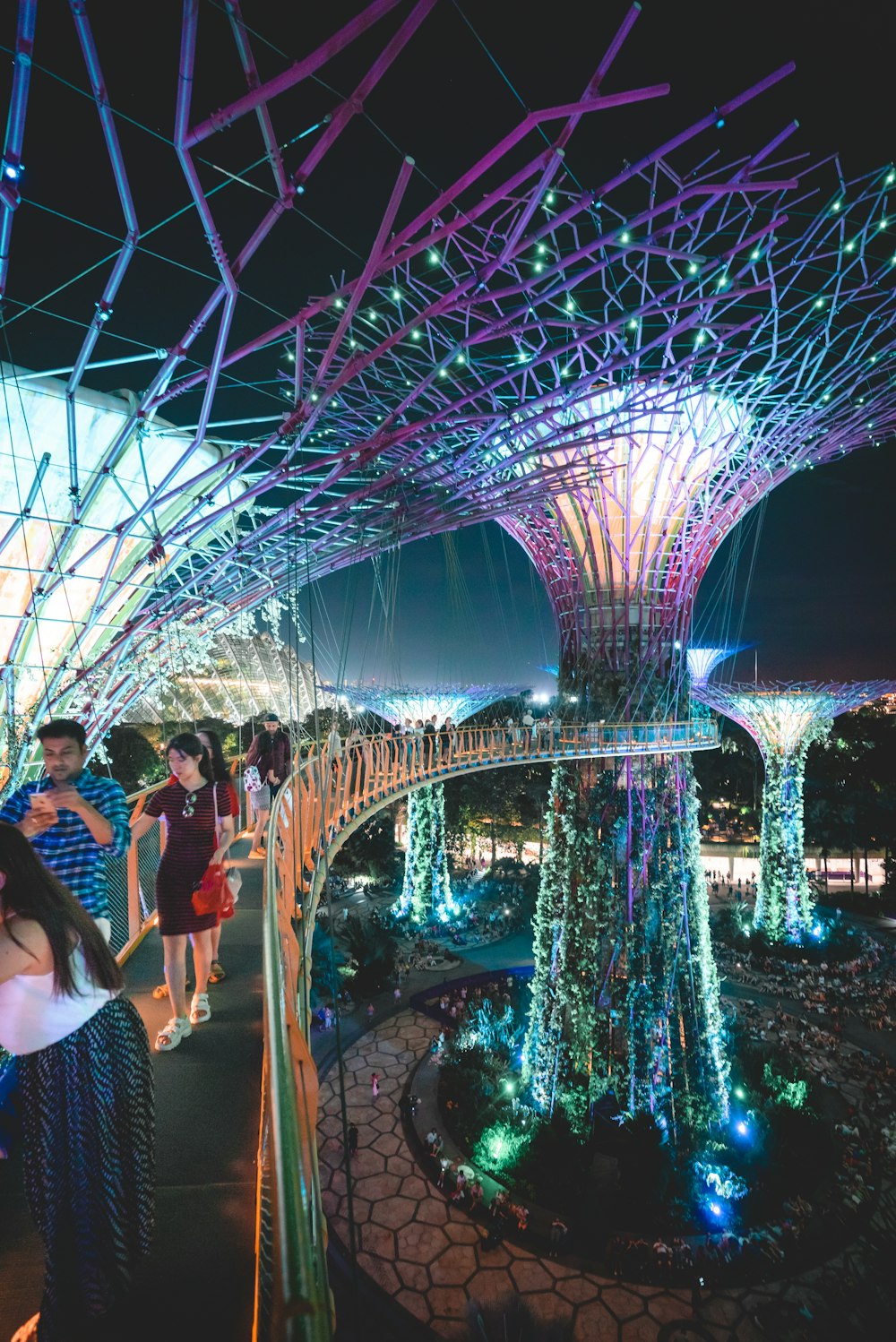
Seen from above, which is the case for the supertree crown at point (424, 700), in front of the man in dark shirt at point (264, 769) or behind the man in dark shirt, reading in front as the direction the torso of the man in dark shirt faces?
behind

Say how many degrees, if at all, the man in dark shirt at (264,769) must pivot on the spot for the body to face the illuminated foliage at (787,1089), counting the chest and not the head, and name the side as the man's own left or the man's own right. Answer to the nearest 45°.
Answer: approximately 90° to the man's own left

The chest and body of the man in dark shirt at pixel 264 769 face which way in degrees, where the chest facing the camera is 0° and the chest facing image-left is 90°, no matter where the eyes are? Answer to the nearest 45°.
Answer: approximately 0°

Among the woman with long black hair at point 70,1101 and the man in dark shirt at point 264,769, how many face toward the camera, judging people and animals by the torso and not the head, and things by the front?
1
